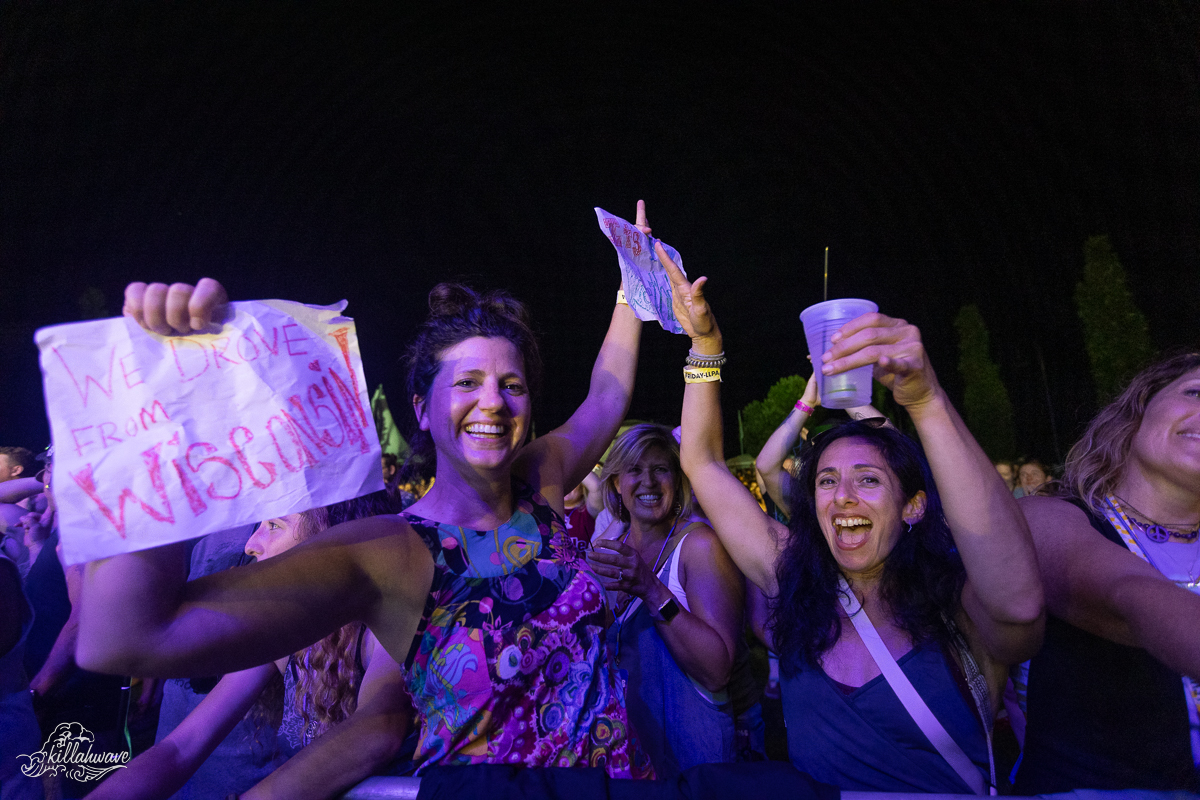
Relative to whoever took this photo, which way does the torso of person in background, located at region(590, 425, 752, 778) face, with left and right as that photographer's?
facing the viewer and to the left of the viewer

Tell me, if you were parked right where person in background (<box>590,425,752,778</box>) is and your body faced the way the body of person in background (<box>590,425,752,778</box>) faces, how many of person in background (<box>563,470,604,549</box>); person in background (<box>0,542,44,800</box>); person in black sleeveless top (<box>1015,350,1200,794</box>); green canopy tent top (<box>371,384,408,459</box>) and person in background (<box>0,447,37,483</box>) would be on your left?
1

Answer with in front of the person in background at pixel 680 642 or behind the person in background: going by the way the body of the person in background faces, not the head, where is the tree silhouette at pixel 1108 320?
behind

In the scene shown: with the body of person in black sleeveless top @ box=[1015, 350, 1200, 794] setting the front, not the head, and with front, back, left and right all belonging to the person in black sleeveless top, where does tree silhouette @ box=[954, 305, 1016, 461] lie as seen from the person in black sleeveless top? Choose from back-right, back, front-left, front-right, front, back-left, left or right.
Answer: back-left

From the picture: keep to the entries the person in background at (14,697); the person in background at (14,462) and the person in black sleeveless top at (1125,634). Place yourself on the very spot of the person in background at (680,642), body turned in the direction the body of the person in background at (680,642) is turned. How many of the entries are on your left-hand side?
1

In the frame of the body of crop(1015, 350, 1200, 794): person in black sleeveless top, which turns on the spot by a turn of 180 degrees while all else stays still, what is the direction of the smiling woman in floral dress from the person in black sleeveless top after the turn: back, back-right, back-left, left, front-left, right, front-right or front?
left

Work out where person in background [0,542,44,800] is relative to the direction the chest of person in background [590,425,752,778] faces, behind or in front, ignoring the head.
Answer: in front

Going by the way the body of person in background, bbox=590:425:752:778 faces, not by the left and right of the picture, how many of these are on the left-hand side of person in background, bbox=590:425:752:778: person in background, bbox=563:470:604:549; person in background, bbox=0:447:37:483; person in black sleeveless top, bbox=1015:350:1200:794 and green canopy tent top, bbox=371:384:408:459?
1

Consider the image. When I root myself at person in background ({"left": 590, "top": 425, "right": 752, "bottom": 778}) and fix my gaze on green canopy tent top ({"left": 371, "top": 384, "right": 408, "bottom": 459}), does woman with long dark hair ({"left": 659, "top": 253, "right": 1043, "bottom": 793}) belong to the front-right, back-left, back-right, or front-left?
back-right
